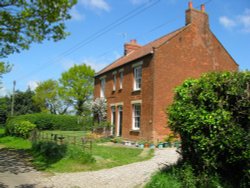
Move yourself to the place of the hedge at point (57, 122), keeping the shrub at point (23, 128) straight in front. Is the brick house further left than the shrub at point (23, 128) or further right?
left

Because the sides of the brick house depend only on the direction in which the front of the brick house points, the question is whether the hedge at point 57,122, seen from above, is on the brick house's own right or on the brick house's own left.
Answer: on the brick house's own right

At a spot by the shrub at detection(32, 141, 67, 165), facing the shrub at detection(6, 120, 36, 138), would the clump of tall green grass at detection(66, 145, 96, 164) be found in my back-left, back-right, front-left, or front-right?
back-right

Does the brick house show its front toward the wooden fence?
yes

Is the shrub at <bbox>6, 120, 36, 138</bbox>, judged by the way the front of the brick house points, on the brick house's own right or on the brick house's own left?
on the brick house's own right

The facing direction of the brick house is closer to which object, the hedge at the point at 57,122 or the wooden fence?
the wooden fence

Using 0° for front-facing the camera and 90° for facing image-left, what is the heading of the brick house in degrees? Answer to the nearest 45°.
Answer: approximately 45°
